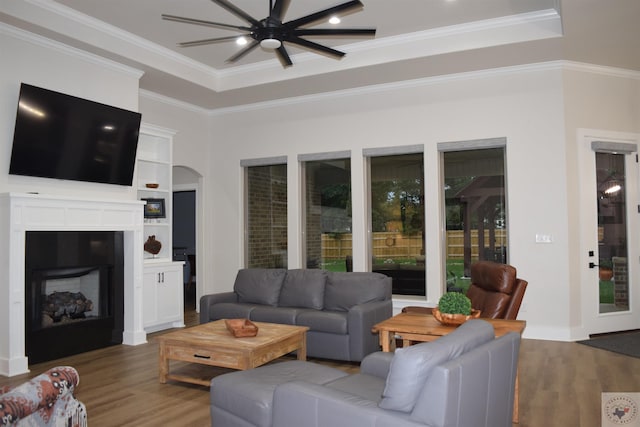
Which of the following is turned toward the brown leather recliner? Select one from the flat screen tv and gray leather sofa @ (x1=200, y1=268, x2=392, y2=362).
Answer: the flat screen tv

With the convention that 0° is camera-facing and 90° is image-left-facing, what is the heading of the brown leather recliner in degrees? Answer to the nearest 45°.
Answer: approximately 45°

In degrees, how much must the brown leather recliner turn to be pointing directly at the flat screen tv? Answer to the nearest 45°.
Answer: approximately 45° to its right

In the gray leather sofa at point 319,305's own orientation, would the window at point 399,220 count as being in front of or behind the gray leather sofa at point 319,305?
behind

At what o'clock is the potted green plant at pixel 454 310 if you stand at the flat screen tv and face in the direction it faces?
The potted green plant is roughly at 12 o'clock from the flat screen tv.

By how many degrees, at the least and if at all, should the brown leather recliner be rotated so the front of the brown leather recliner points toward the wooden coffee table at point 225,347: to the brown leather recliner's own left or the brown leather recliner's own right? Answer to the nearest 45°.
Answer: approximately 45° to the brown leather recliner's own right

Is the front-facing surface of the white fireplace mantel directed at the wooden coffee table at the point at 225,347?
yes

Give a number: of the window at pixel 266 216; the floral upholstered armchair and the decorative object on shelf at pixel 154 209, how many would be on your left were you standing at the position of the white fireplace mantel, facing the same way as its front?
2
